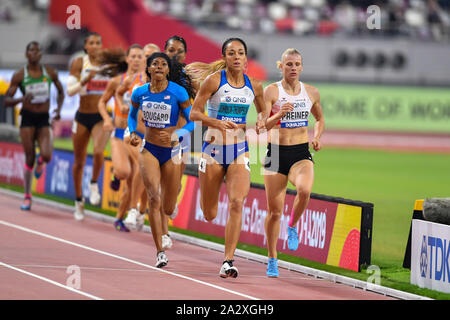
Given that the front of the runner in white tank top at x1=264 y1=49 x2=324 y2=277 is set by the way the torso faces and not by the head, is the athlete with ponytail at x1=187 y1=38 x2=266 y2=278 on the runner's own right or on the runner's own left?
on the runner's own right

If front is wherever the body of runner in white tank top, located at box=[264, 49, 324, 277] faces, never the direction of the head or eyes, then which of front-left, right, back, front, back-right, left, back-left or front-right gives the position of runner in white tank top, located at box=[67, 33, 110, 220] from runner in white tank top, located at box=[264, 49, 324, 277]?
back-right

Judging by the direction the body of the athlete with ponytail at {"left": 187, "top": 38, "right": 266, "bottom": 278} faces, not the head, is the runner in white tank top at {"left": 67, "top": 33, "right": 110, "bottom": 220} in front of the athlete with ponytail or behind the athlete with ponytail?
behind

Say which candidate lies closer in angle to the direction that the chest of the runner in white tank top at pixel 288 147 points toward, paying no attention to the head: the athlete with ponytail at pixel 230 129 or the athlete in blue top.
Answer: the athlete with ponytail

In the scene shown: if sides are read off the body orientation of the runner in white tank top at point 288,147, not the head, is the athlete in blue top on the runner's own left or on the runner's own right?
on the runner's own right

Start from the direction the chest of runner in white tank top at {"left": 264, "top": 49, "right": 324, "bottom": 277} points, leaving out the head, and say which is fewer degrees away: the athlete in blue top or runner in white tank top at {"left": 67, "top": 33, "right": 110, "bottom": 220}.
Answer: the athlete in blue top

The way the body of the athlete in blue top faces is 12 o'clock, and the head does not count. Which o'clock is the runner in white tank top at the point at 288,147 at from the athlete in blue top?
The runner in white tank top is roughly at 9 o'clock from the athlete in blue top.

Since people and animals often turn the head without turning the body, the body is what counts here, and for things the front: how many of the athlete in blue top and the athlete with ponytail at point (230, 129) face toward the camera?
2

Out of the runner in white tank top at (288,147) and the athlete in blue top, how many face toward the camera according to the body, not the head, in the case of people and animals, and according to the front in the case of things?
2

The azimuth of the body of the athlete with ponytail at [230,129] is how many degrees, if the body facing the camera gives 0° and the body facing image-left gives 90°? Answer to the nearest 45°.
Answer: approximately 0°

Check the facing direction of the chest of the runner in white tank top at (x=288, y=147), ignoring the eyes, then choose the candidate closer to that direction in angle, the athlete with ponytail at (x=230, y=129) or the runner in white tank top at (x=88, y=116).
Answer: the athlete with ponytail

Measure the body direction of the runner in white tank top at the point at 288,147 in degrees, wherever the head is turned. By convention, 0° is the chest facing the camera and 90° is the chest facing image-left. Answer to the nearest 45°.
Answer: approximately 0°
